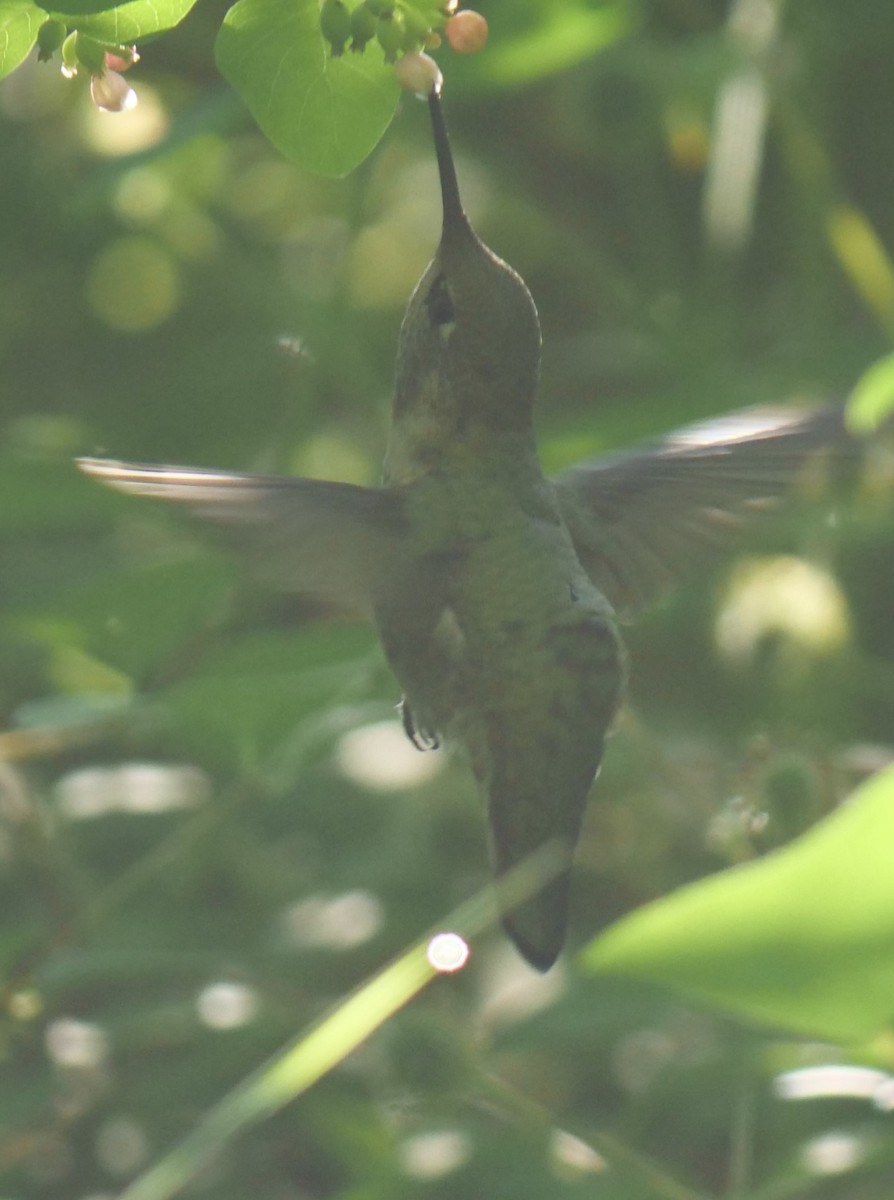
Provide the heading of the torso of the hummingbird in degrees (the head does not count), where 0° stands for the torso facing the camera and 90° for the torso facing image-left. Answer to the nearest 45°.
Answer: approximately 135°

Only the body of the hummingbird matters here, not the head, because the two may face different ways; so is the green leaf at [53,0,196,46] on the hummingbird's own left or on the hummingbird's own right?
on the hummingbird's own left

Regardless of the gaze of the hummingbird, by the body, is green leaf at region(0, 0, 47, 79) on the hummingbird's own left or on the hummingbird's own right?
on the hummingbird's own left
